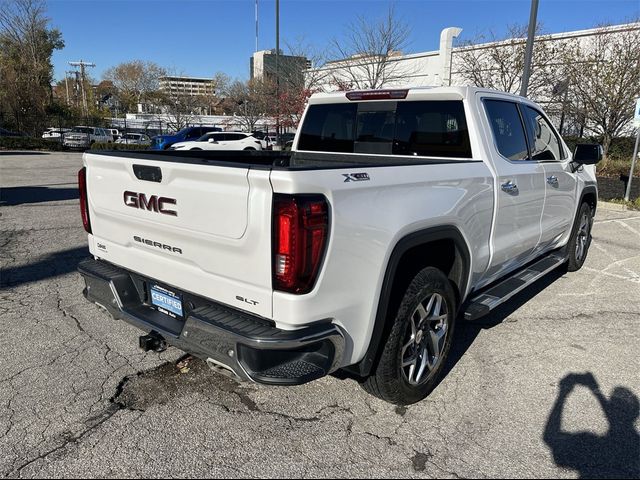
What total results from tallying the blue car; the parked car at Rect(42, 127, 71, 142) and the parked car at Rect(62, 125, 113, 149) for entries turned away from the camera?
0

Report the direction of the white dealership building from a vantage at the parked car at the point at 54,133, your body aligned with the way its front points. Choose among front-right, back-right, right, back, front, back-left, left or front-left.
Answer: left

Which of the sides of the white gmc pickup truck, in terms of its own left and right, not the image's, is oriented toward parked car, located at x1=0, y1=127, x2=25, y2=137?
left

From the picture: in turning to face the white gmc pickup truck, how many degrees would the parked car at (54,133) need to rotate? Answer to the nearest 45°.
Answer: approximately 45° to its left

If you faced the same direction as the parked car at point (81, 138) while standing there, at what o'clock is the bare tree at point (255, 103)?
The bare tree is roughly at 8 o'clock from the parked car.

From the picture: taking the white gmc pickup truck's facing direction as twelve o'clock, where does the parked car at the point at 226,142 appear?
The parked car is roughly at 10 o'clock from the white gmc pickup truck.

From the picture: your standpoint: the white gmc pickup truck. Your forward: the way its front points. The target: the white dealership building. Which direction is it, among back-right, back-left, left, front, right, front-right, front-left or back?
front-left

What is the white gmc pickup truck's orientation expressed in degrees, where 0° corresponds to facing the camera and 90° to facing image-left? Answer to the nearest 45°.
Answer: approximately 225°

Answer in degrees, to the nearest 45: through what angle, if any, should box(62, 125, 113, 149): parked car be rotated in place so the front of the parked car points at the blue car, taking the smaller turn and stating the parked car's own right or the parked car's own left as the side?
approximately 90° to the parked car's own left

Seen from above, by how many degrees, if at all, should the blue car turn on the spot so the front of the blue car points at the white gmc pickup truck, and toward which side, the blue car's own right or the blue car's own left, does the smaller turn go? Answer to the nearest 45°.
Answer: approximately 45° to the blue car's own left

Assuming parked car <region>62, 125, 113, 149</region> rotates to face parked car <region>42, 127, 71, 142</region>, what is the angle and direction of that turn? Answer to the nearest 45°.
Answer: approximately 90° to its right

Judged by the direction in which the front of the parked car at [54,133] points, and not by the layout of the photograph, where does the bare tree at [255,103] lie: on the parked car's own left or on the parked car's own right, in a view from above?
on the parked car's own left

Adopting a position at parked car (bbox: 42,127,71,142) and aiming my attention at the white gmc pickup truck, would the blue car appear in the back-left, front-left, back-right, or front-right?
front-left

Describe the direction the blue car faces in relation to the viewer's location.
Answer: facing the viewer and to the left of the viewer

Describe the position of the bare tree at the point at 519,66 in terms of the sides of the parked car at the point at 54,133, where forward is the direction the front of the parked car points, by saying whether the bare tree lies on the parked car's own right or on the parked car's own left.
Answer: on the parked car's own left

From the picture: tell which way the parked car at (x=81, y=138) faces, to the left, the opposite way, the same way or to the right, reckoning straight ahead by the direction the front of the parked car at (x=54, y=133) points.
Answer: the same way

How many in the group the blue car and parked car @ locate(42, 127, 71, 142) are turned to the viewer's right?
0
